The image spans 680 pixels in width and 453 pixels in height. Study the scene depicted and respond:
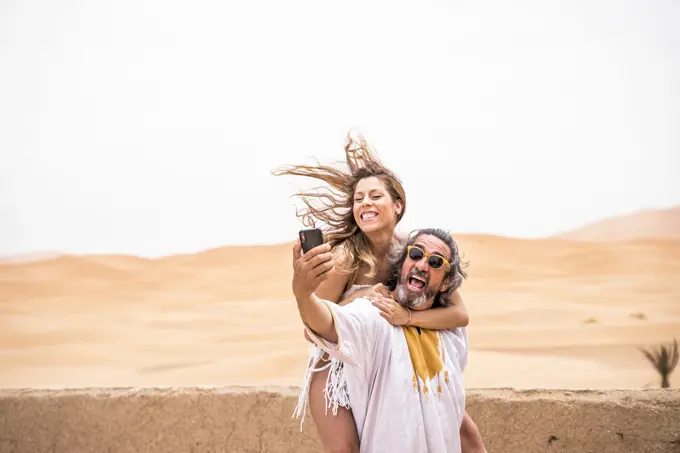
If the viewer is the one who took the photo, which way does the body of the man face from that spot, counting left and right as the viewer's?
facing the viewer

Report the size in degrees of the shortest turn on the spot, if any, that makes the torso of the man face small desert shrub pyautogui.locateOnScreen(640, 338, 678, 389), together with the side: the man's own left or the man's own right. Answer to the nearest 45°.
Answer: approximately 135° to the man's own left

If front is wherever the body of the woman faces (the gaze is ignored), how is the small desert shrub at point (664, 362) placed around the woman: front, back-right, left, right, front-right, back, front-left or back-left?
left

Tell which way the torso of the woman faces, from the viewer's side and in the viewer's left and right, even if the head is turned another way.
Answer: facing the viewer and to the right of the viewer
